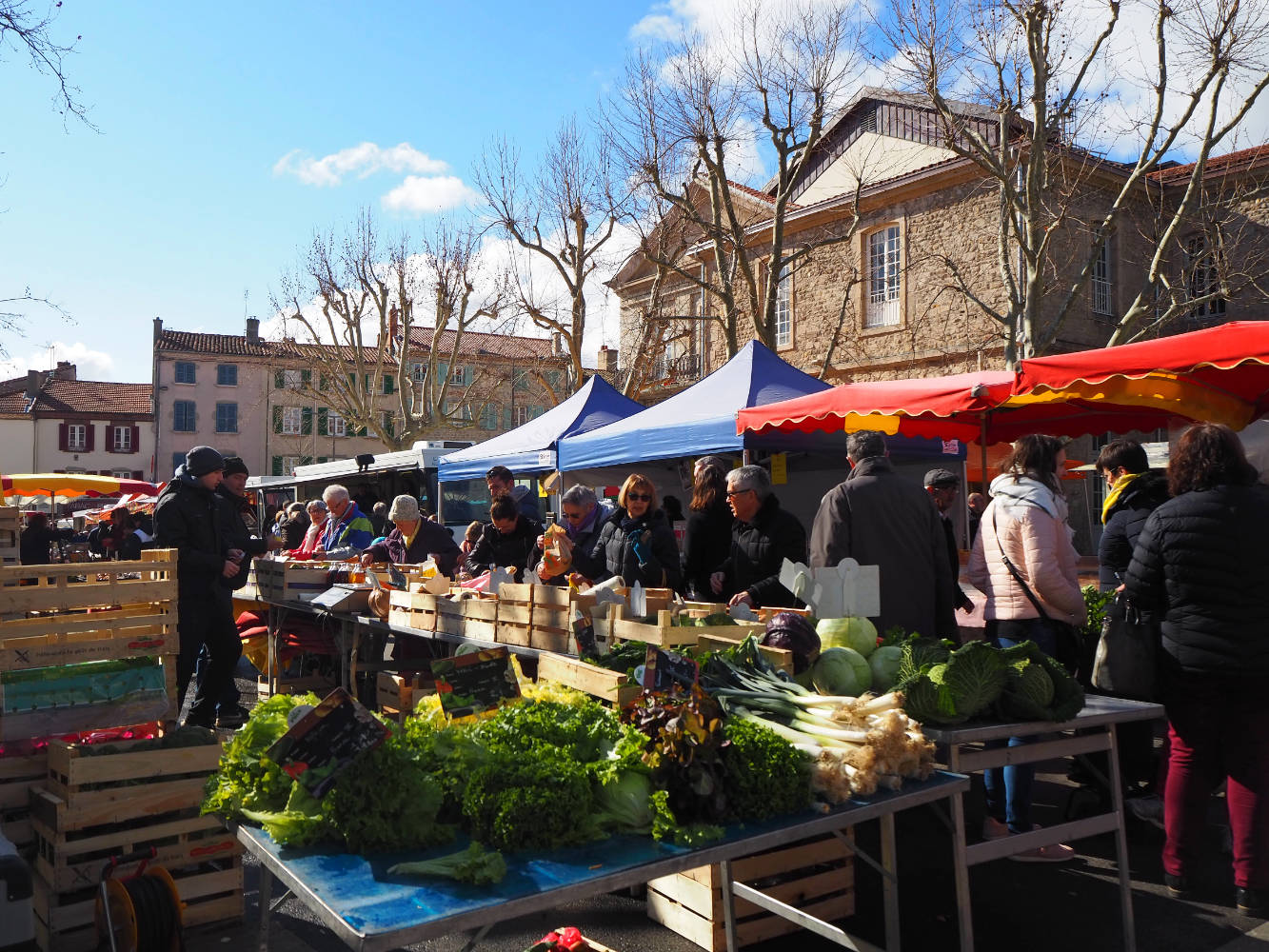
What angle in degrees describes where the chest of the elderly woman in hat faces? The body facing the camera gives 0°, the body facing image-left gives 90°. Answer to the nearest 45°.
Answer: approximately 45°

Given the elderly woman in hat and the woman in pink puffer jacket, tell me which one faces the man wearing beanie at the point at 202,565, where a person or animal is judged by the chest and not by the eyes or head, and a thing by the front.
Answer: the elderly woman in hat

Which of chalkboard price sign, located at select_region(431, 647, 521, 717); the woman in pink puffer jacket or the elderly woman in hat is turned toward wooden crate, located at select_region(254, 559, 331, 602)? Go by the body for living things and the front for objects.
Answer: the elderly woman in hat

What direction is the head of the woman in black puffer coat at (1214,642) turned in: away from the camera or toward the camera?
away from the camera

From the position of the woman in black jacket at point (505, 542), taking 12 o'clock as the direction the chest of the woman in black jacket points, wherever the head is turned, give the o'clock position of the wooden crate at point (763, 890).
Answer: The wooden crate is roughly at 10 o'clock from the woman in black jacket.

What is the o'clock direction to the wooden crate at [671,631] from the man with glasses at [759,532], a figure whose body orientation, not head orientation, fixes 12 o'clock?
The wooden crate is roughly at 11 o'clock from the man with glasses.

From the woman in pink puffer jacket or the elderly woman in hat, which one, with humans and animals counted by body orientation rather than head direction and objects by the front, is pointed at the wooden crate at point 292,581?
the elderly woman in hat

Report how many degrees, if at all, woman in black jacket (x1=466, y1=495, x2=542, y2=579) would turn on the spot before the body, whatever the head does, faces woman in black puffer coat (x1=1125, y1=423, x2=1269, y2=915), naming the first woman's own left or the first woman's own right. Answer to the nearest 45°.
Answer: approximately 90° to the first woman's own left
